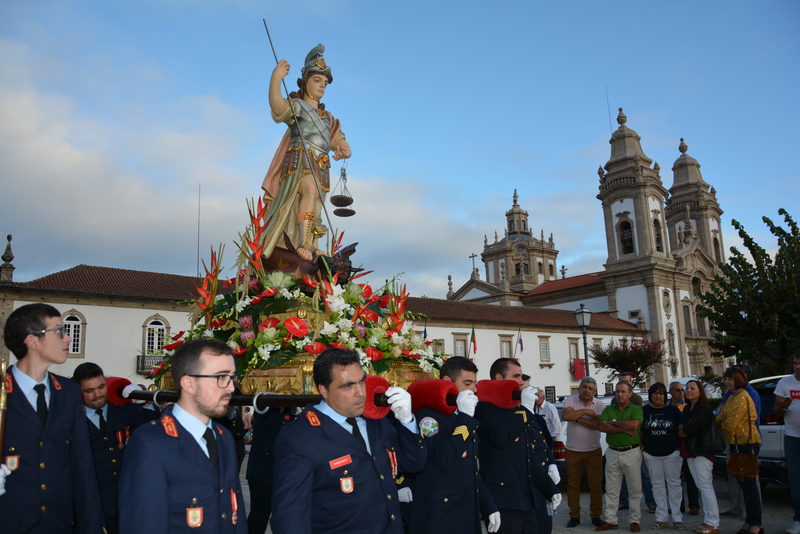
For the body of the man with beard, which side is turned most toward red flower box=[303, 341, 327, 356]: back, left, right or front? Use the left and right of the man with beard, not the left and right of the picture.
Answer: left

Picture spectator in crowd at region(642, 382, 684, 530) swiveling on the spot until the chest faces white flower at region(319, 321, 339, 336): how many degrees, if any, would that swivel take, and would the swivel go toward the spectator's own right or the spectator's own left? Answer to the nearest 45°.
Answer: approximately 45° to the spectator's own right

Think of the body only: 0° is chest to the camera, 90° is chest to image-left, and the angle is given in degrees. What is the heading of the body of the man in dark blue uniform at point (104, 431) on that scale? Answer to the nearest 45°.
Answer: approximately 315°

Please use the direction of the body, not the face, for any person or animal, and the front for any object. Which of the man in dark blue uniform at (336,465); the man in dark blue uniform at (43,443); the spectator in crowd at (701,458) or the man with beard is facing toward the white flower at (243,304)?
the spectator in crowd

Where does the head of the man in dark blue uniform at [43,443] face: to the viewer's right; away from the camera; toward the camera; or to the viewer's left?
to the viewer's right

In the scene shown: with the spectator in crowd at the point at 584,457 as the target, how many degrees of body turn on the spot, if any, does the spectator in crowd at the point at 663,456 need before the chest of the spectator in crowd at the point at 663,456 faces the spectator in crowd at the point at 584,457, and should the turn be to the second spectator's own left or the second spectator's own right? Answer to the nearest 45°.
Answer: approximately 90° to the second spectator's own right

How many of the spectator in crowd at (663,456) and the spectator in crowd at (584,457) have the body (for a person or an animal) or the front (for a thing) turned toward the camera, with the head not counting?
2

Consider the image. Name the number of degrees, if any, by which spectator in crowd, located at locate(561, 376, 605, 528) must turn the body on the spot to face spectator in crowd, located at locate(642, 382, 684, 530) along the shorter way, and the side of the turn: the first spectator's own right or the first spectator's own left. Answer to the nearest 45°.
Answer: approximately 90° to the first spectator's own left

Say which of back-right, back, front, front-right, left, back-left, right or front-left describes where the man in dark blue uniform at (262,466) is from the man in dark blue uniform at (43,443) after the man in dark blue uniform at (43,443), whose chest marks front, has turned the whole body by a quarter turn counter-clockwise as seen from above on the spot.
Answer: front

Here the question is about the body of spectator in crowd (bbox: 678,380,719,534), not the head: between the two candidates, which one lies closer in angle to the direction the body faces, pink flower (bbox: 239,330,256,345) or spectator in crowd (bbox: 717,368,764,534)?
the pink flower
